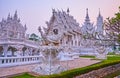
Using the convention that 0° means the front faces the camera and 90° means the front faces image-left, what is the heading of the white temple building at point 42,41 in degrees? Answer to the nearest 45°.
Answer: approximately 45°
